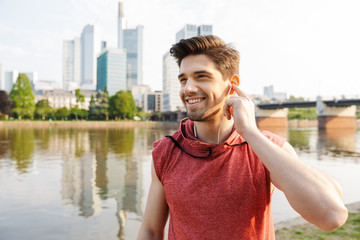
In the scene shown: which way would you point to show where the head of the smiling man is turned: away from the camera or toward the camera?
toward the camera

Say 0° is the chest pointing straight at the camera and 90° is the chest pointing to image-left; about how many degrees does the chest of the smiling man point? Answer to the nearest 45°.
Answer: approximately 45°
